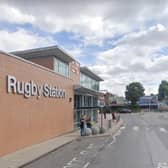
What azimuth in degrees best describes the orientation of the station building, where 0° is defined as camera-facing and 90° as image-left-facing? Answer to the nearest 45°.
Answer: approximately 315°
